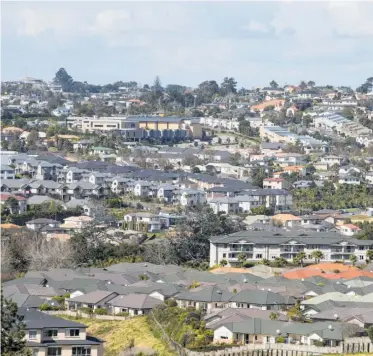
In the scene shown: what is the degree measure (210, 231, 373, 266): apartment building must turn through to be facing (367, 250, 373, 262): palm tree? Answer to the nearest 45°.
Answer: approximately 90° to its left

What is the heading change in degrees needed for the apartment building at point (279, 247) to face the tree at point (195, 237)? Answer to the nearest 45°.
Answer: approximately 90° to its right

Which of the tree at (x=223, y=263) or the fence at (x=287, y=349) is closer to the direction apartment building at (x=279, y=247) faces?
the fence

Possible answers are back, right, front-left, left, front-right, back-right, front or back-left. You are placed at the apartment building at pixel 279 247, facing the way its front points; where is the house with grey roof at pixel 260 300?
front

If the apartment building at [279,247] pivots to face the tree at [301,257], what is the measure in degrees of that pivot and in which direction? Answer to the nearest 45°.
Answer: approximately 45° to its left

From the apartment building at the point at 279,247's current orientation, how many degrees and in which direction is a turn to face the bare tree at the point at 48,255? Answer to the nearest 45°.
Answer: approximately 90° to its right

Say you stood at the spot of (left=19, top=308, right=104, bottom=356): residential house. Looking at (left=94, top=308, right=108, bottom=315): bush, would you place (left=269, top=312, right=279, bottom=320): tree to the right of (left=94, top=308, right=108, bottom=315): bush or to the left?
right

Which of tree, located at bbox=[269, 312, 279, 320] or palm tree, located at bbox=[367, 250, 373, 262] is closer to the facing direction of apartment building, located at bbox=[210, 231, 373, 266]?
the tree

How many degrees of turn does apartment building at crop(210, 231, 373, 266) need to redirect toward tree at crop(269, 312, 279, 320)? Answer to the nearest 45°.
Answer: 0° — it already faces it

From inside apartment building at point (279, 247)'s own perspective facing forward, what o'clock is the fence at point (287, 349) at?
The fence is roughly at 12 o'clock from the apartment building.

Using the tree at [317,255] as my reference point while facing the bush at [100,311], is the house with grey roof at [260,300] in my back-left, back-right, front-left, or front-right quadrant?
front-left

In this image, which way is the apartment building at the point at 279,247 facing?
toward the camera

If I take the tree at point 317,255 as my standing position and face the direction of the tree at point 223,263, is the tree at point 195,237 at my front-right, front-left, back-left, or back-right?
front-right

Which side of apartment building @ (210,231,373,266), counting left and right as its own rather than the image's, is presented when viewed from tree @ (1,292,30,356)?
front
